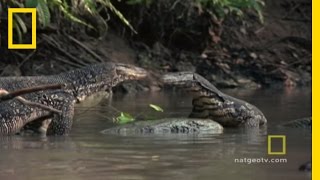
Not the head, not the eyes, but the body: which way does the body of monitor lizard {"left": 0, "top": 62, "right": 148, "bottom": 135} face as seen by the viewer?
to the viewer's right

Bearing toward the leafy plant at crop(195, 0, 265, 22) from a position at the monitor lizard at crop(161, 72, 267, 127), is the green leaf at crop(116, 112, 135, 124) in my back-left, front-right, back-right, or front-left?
back-left

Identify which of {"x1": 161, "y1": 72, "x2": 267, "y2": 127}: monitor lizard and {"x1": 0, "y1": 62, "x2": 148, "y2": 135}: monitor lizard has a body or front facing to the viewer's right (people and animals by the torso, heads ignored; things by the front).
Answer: {"x1": 0, "y1": 62, "x2": 148, "y2": 135}: monitor lizard

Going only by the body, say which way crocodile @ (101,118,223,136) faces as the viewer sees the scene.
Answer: to the viewer's right

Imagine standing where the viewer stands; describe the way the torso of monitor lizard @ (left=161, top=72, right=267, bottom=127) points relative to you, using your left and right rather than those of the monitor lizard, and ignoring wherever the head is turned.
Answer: facing to the left of the viewer

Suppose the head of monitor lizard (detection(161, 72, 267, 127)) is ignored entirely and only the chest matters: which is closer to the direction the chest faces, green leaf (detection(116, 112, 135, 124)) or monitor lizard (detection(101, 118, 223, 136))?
the green leaf
